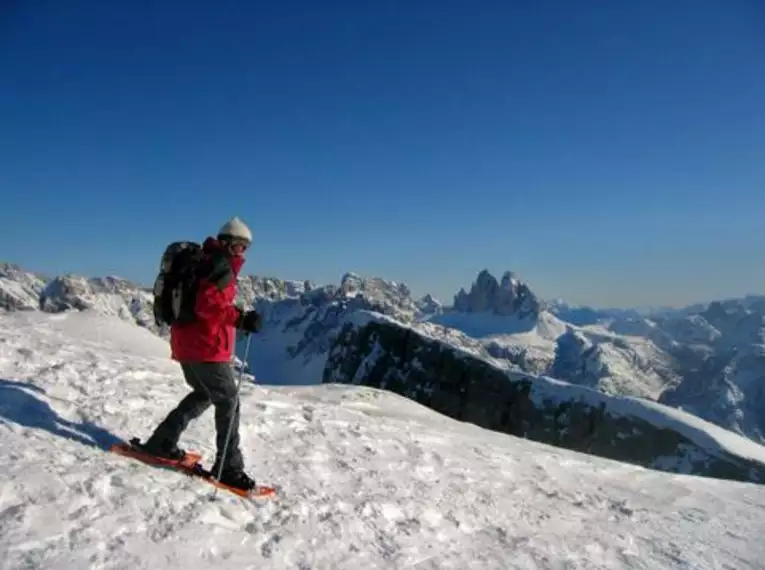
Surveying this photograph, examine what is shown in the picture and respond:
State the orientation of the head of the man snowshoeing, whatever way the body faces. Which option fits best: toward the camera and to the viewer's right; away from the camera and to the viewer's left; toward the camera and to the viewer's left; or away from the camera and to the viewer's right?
toward the camera and to the viewer's right

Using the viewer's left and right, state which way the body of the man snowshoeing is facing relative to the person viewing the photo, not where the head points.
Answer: facing to the right of the viewer
